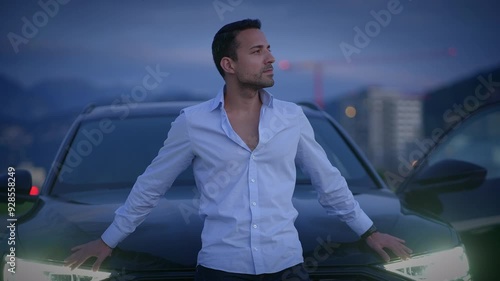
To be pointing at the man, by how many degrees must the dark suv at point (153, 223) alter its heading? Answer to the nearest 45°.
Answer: approximately 45° to its left

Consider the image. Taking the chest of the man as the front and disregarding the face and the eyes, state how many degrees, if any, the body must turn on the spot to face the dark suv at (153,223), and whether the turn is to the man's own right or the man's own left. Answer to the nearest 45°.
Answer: approximately 135° to the man's own right

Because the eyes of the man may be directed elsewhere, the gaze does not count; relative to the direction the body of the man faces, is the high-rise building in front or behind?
behind

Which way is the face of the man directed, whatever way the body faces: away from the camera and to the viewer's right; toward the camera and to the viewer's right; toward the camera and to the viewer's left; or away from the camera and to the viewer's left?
toward the camera and to the viewer's right

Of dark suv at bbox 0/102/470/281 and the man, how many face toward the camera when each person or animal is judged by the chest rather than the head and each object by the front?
2

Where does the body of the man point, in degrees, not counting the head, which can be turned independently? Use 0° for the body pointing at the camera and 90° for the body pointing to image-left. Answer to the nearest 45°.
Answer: approximately 0°

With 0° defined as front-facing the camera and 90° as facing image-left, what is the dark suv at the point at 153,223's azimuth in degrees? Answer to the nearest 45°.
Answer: approximately 0°

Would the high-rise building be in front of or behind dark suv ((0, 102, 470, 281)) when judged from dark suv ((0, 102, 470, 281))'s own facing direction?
behind
